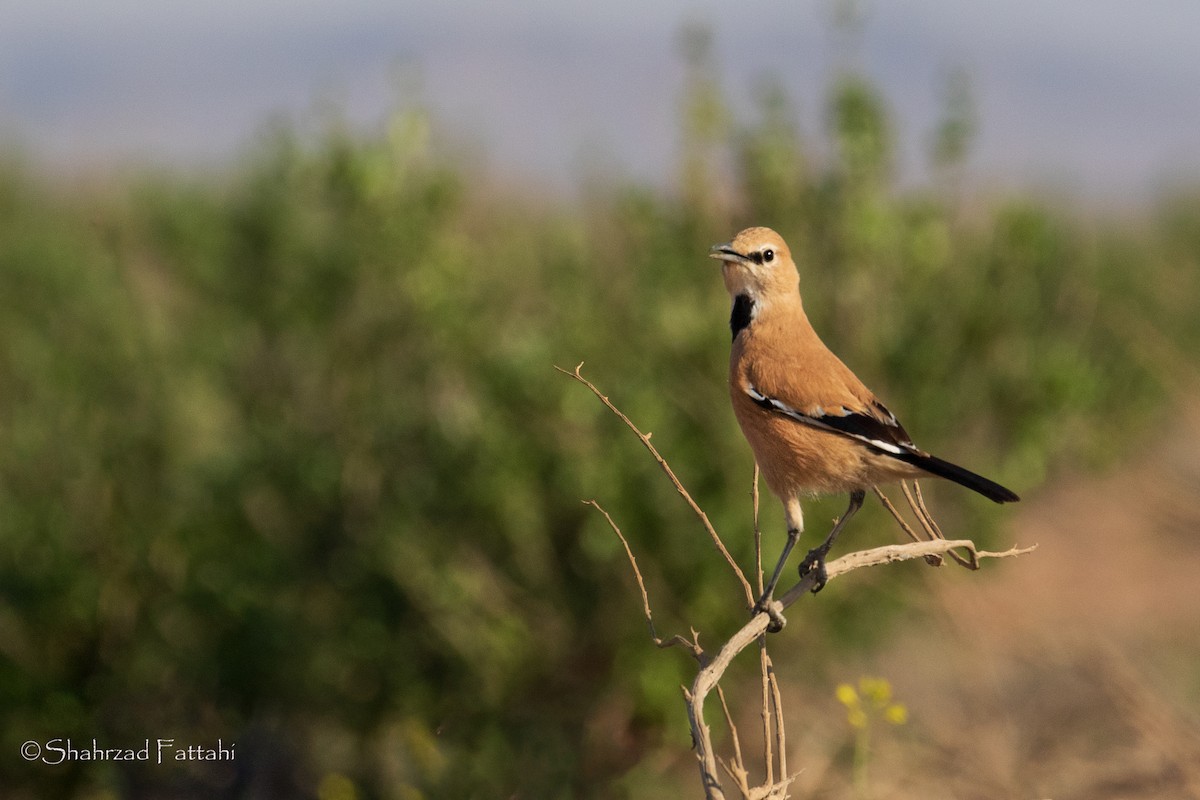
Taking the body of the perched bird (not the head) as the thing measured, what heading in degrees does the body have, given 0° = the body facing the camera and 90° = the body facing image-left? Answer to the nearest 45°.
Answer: approximately 90°
